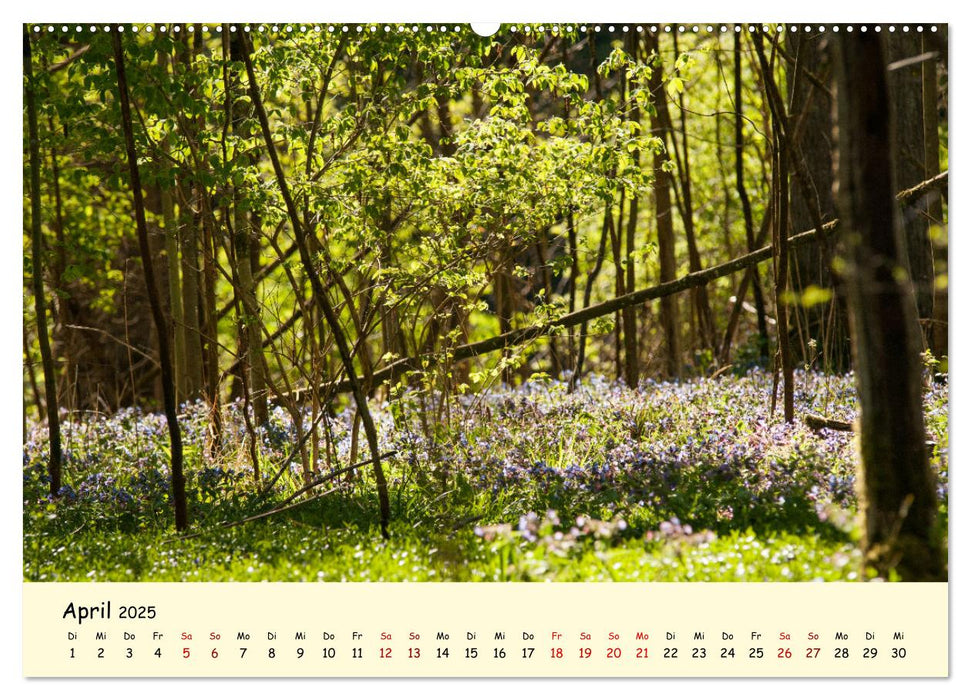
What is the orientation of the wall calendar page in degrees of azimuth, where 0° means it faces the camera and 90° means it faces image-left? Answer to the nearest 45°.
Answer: approximately 0°
